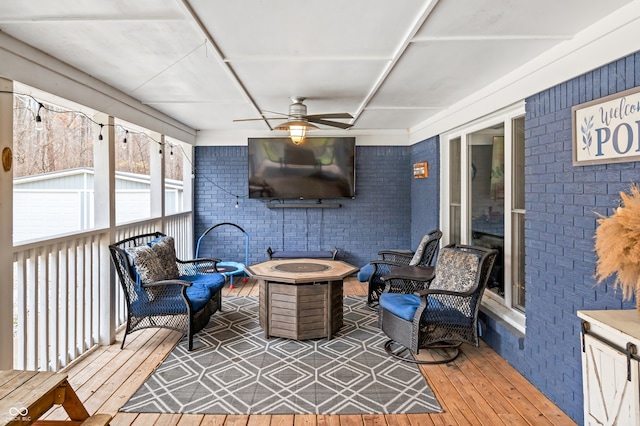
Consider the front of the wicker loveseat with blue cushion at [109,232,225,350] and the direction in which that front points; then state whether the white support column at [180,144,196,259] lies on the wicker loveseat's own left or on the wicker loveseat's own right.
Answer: on the wicker loveseat's own left

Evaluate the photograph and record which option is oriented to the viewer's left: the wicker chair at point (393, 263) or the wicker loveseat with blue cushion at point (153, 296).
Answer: the wicker chair

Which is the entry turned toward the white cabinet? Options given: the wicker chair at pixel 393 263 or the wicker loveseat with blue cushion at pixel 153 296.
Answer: the wicker loveseat with blue cushion

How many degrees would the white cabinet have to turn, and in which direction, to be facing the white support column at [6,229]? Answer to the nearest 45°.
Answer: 0° — it already faces it

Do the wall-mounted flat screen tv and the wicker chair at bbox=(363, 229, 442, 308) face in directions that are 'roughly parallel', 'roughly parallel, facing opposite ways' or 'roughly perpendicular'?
roughly perpendicular

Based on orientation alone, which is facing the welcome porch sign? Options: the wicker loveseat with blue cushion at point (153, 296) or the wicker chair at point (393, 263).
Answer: the wicker loveseat with blue cushion

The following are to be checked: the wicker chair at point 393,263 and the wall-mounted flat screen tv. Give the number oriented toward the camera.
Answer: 1

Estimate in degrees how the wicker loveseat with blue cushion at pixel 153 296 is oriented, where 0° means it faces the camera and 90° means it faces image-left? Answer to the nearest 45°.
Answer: approximately 315°

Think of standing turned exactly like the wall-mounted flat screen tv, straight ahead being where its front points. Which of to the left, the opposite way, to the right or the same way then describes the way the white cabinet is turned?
to the right

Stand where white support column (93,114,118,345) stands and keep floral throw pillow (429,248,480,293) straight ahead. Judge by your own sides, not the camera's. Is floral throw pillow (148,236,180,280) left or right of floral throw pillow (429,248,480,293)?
left
